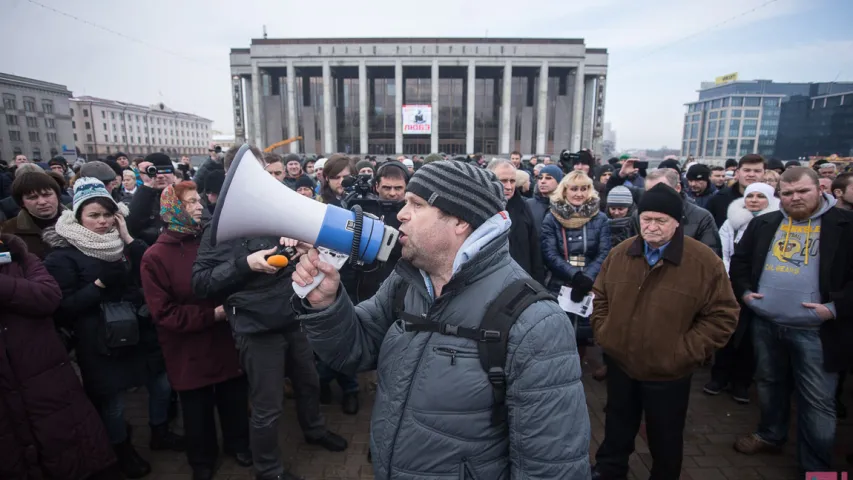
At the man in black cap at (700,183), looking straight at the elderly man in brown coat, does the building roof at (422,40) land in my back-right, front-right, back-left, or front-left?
back-right

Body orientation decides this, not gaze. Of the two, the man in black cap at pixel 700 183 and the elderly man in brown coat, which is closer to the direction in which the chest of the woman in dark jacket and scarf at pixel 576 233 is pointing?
the elderly man in brown coat

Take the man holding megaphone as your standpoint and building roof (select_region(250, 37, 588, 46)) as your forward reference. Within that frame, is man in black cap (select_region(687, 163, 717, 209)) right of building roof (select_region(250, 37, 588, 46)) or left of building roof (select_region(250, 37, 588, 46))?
right

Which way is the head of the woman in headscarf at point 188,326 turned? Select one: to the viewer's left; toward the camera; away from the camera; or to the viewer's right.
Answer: to the viewer's right

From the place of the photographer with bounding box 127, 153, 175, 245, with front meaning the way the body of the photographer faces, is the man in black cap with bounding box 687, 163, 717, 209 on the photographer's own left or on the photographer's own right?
on the photographer's own left

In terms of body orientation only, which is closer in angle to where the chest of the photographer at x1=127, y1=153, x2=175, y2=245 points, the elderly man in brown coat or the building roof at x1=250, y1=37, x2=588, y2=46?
the elderly man in brown coat

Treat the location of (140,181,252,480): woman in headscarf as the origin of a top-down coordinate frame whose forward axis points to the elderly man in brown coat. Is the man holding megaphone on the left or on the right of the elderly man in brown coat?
right

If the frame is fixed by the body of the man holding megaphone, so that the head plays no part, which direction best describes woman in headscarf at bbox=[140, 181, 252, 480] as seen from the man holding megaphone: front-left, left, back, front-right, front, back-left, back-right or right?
right

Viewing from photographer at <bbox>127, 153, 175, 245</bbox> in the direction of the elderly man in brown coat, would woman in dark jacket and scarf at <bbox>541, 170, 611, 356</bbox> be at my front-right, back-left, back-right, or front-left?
front-left

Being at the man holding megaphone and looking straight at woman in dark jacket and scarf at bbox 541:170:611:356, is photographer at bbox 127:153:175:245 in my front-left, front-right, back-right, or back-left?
front-left

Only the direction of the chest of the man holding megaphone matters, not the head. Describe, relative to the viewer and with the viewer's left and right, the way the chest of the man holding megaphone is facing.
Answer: facing the viewer and to the left of the viewer

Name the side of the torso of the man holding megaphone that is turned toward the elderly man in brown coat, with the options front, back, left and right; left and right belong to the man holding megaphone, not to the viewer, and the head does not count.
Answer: back

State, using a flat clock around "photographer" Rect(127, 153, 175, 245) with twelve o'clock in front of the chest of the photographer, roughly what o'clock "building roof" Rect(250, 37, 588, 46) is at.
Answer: The building roof is roughly at 7 o'clock from the photographer.

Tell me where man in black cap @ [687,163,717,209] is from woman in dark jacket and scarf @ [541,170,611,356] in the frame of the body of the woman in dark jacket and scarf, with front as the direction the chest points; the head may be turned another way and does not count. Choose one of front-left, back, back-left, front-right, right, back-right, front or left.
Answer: back-left

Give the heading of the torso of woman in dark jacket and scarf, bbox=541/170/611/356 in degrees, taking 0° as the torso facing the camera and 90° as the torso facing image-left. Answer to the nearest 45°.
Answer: approximately 0°

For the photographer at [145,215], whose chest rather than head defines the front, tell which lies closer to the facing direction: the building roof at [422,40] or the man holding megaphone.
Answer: the man holding megaphone

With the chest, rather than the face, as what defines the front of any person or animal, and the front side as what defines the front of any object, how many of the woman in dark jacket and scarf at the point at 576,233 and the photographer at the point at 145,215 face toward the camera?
2

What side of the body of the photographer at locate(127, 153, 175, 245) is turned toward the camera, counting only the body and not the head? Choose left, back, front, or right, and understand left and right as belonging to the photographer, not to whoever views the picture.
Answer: front

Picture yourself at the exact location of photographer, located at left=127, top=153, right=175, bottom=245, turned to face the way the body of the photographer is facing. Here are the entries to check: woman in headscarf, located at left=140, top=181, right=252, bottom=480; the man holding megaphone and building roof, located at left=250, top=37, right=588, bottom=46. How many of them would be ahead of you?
2

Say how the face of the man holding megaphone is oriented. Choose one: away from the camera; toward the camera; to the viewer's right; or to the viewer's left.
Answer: to the viewer's left

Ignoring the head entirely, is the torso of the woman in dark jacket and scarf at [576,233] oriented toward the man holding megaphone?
yes

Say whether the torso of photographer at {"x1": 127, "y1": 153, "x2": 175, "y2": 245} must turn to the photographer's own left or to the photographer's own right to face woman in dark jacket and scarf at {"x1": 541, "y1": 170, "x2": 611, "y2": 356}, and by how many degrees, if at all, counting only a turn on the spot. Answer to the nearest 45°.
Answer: approximately 45° to the photographer's own left
